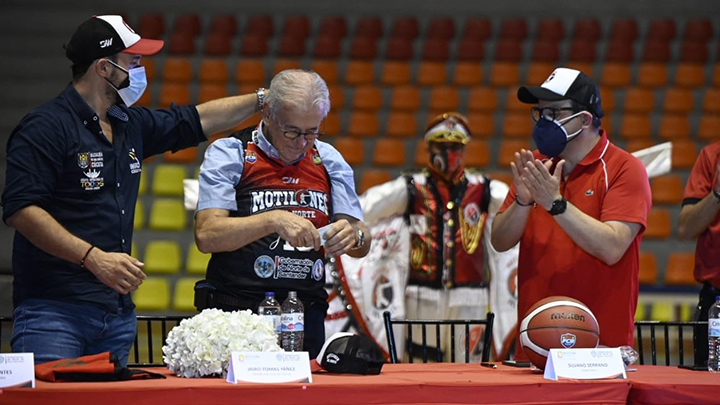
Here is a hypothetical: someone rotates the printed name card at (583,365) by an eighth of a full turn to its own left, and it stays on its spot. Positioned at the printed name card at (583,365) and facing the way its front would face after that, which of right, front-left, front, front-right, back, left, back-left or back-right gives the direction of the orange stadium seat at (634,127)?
back-left

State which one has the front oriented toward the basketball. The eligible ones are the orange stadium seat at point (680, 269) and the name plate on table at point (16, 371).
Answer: the orange stadium seat

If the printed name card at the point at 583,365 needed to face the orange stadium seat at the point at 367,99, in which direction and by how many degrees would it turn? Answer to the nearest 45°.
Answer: approximately 180°

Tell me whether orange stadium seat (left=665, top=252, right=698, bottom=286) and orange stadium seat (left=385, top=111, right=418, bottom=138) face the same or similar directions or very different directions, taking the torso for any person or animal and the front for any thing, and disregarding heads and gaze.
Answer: same or similar directions

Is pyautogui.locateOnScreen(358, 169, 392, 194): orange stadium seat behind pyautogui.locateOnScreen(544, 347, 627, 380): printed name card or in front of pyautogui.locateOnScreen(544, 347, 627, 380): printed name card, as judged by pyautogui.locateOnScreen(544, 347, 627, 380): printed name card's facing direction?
behind

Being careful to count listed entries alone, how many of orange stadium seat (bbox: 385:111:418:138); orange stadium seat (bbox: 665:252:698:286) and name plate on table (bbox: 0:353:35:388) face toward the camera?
3

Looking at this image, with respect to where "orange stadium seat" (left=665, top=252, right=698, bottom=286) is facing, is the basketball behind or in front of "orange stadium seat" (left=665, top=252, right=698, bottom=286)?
in front

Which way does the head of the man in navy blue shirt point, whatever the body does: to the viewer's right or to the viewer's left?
to the viewer's right

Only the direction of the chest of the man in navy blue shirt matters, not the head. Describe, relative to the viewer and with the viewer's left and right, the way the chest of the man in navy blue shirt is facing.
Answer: facing the viewer and to the right of the viewer

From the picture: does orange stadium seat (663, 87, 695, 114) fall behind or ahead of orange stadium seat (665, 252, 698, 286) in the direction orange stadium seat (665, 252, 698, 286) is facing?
behind

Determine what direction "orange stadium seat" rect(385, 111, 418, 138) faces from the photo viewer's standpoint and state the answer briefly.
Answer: facing the viewer

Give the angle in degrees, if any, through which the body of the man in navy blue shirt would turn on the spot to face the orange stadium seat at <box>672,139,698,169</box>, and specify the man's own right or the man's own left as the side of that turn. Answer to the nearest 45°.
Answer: approximately 90° to the man's own left

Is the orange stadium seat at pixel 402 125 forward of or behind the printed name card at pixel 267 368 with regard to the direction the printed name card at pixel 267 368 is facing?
behind

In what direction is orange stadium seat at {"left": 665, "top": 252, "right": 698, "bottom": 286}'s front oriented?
toward the camera

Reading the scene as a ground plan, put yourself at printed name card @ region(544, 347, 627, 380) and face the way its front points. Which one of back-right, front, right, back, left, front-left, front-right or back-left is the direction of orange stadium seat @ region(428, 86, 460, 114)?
back

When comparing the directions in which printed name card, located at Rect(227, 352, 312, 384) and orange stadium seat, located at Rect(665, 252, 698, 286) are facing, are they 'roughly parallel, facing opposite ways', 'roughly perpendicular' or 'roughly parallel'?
roughly parallel

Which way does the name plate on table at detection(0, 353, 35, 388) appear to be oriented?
toward the camera
